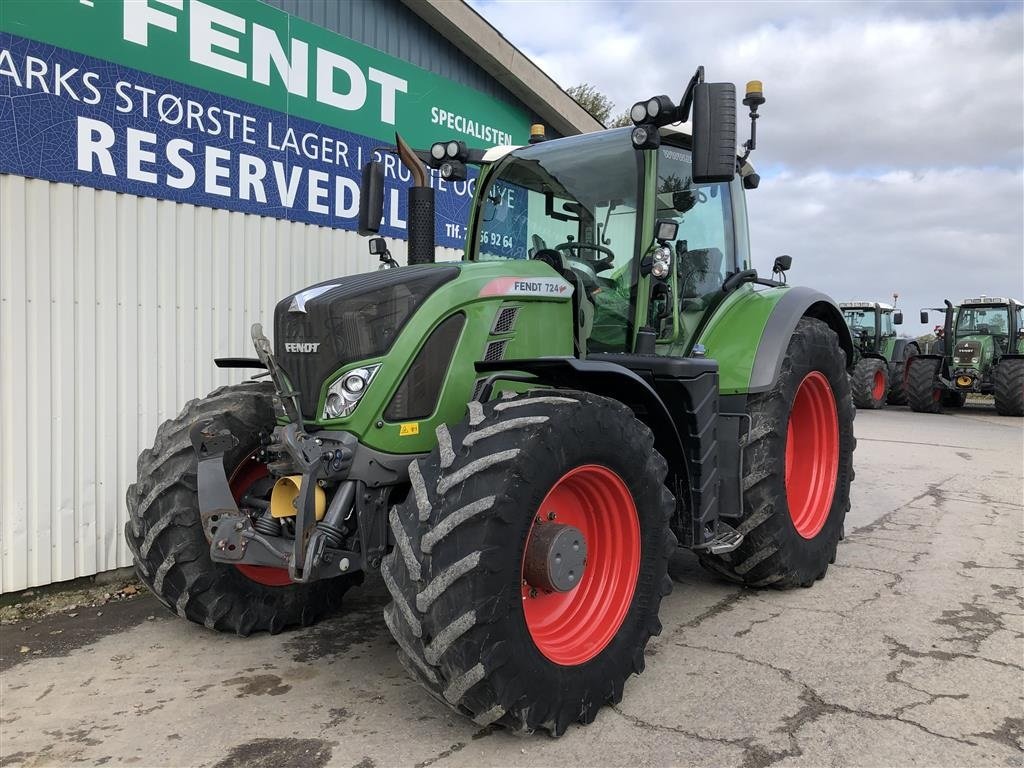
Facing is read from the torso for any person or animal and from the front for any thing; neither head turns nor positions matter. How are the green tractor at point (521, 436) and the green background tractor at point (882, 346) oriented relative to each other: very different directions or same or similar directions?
same or similar directions

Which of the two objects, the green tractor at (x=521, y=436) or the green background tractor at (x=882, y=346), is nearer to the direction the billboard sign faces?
the green tractor

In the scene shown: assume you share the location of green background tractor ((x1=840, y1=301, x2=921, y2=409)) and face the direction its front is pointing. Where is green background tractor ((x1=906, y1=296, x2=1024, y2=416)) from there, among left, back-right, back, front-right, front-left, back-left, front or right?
left

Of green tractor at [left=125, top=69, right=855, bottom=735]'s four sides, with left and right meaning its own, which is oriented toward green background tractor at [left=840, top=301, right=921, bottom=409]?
back

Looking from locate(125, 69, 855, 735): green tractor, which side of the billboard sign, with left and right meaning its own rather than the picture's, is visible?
front

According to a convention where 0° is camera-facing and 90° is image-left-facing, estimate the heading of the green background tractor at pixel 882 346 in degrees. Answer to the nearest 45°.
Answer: approximately 45°

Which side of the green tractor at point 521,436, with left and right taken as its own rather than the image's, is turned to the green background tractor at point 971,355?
back

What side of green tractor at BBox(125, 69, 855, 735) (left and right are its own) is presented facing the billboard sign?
right

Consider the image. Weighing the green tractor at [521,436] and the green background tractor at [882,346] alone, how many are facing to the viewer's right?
0

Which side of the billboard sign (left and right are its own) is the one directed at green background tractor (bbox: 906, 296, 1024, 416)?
left

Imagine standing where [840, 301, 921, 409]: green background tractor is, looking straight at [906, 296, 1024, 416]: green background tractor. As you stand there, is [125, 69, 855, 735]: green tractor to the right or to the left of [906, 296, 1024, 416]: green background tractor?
right

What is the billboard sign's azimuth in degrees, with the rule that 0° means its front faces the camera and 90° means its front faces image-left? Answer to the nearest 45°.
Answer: approximately 315°

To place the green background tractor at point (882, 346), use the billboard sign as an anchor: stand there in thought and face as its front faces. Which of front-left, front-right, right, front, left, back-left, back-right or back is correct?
left

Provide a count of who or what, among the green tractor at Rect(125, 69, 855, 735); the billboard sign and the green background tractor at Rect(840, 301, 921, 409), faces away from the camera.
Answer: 0

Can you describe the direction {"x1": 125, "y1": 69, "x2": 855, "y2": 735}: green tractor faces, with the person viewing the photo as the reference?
facing the viewer and to the left of the viewer
